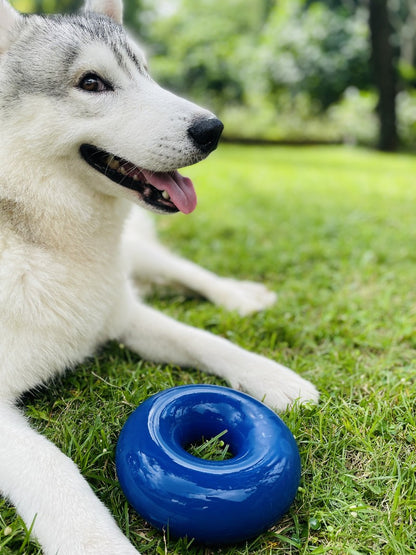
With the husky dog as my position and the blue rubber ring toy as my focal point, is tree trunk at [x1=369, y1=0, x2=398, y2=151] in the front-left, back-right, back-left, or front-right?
back-left

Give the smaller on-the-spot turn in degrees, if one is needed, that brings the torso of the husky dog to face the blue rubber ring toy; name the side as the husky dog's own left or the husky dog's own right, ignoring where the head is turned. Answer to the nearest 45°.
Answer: approximately 45° to the husky dog's own right

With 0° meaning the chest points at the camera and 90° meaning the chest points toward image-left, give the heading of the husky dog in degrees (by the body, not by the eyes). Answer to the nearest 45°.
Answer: approximately 315°

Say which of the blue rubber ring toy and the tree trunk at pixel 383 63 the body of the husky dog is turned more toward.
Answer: the blue rubber ring toy
